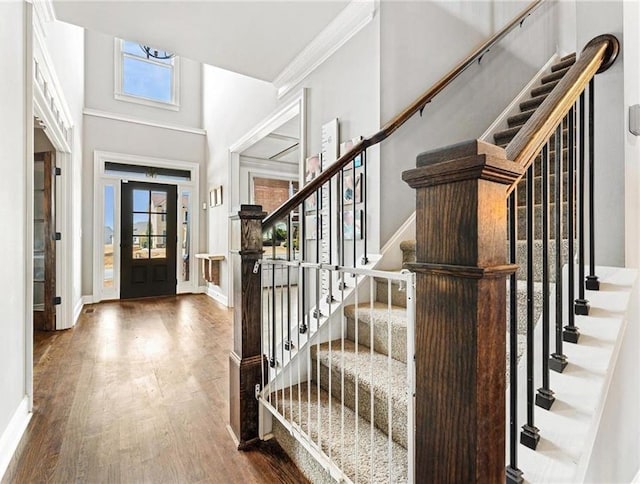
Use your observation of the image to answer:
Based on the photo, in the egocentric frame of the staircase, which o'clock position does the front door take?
The front door is roughly at 3 o'clock from the staircase.

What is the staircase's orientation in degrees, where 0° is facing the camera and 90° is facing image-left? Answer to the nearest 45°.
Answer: approximately 45°

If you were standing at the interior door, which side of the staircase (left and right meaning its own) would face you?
right

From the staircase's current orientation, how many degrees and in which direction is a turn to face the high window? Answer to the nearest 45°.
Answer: approximately 90° to its right

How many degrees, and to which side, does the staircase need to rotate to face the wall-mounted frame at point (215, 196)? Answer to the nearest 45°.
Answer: approximately 90° to its right
